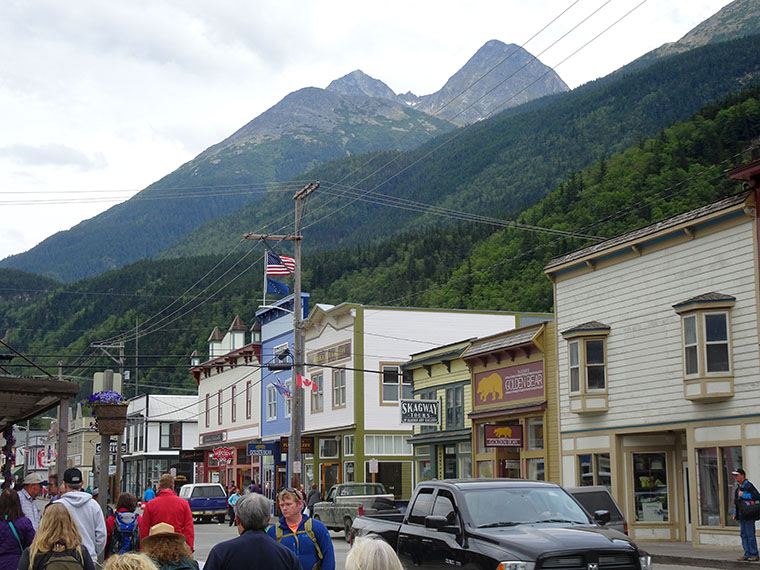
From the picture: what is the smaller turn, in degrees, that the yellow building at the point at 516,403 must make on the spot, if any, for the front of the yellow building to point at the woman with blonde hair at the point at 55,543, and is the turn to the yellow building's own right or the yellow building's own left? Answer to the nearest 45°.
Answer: approximately 45° to the yellow building's own left

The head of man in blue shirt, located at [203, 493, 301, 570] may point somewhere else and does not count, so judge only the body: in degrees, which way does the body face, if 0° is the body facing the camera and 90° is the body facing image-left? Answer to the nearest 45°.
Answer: approximately 180°

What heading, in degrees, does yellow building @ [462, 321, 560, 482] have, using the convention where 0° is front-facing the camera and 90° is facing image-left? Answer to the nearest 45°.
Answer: approximately 45°

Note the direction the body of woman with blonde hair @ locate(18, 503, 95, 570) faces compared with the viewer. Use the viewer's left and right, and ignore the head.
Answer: facing away from the viewer

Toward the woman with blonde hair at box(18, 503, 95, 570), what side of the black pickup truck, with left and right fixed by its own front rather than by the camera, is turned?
right

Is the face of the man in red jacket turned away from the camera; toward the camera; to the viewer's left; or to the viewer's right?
away from the camera

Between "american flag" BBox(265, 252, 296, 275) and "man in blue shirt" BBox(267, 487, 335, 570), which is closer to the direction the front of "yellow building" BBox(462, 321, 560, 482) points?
the man in blue shirt

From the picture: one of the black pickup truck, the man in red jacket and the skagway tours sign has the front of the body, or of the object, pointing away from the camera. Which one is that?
the man in red jacket

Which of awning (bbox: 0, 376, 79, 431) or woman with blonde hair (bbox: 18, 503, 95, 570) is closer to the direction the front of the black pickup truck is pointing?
the woman with blonde hair

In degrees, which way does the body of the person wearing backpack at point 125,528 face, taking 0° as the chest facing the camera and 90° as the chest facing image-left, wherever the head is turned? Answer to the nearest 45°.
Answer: approximately 180°

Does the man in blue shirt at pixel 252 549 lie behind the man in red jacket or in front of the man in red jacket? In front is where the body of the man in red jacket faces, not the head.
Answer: behind
